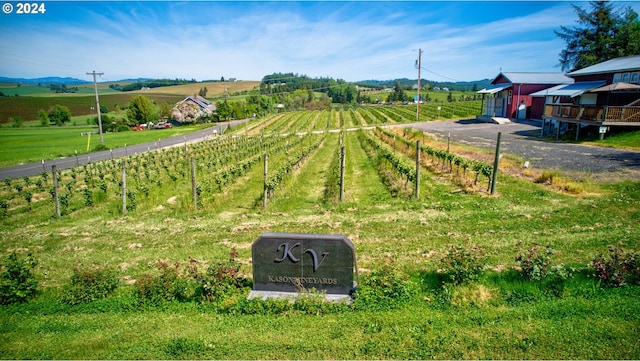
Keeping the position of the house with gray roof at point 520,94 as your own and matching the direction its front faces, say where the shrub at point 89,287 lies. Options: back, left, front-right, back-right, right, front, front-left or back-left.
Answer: front-left

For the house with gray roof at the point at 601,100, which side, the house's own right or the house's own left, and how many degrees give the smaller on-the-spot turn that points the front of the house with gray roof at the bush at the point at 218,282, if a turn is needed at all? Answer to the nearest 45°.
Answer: approximately 45° to the house's own left

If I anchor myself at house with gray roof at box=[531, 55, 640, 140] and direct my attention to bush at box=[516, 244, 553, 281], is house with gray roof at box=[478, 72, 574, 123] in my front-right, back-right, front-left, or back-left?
back-right

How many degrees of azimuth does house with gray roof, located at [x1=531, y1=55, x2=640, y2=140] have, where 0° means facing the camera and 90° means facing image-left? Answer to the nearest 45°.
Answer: approximately 45°

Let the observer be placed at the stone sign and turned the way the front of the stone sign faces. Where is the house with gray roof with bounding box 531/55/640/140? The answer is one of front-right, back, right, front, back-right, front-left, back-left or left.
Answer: back-left

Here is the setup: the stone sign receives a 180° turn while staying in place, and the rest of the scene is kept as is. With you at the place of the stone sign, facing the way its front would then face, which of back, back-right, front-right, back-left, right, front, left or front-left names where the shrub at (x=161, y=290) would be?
left

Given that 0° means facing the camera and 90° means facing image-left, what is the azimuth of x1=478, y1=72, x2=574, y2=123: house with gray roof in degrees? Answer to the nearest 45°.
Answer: approximately 45°

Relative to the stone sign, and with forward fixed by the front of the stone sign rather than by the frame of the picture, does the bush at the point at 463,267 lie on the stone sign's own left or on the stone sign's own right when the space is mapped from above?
on the stone sign's own left

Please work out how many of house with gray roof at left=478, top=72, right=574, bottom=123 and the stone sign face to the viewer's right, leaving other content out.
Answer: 0

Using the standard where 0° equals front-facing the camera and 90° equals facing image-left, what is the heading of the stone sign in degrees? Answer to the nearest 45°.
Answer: approximately 0°

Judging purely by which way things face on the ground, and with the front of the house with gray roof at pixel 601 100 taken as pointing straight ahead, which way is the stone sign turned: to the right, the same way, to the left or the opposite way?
to the left

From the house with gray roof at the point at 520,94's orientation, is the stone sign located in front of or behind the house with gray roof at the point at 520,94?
in front

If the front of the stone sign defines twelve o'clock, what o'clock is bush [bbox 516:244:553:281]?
The bush is roughly at 9 o'clock from the stone sign.
